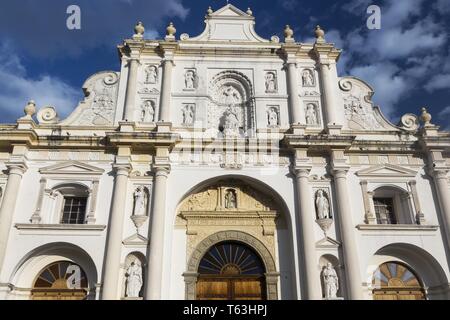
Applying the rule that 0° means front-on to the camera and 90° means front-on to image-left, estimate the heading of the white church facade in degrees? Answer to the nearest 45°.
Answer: approximately 0°
